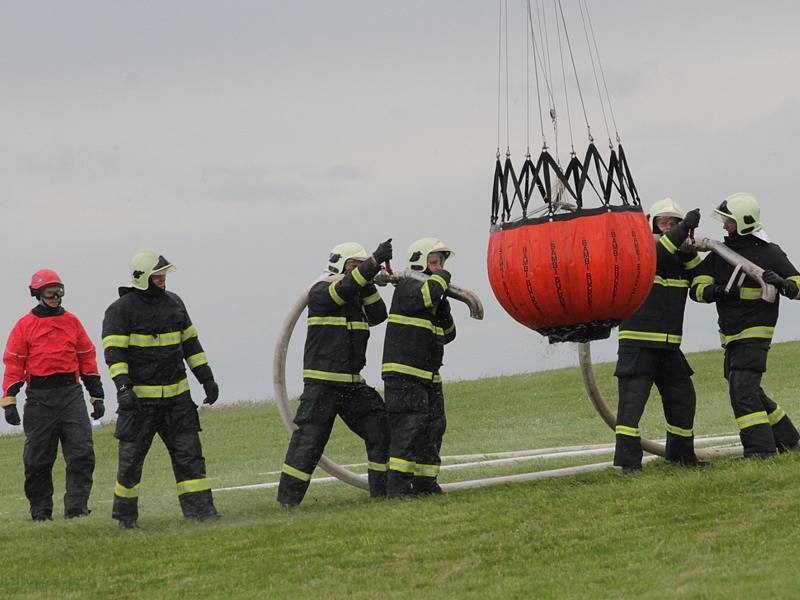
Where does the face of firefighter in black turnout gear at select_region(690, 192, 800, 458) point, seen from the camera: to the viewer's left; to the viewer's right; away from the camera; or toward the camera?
to the viewer's left

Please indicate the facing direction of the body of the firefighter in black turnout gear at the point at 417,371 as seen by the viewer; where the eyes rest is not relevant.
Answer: to the viewer's right

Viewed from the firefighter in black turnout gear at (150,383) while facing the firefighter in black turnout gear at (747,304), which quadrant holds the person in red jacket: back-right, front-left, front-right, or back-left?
back-left

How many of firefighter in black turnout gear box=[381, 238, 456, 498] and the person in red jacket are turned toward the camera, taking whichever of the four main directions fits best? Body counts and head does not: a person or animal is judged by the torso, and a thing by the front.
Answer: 1

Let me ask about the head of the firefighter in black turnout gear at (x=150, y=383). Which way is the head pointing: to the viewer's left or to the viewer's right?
to the viewer's right

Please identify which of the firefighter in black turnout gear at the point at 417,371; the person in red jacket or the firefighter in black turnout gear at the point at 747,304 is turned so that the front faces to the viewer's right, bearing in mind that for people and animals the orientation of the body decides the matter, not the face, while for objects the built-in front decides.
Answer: the firefighter in black turnout gear at the point at 417,371

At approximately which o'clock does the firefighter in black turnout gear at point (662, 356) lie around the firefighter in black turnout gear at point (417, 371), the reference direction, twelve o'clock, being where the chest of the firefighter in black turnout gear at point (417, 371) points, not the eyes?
the firefighter in black turnout gear at point (662, 356) is roughly at 12 o'clock from the firefighter in black turnout gear at point (417, 371).

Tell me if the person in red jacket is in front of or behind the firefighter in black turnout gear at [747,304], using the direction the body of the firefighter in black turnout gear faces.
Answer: in front

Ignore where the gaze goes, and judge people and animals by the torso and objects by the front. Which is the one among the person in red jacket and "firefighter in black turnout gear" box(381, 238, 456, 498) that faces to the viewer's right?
the firefighter in black turnout gear

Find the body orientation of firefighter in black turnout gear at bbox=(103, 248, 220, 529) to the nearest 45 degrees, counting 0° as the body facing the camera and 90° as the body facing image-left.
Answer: approximately 315°

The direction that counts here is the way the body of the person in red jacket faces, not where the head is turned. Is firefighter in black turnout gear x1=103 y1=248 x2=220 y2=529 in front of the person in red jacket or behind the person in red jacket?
in front

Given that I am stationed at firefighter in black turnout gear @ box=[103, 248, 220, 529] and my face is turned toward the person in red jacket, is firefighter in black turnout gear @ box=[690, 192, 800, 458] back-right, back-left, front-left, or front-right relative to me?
back-right
